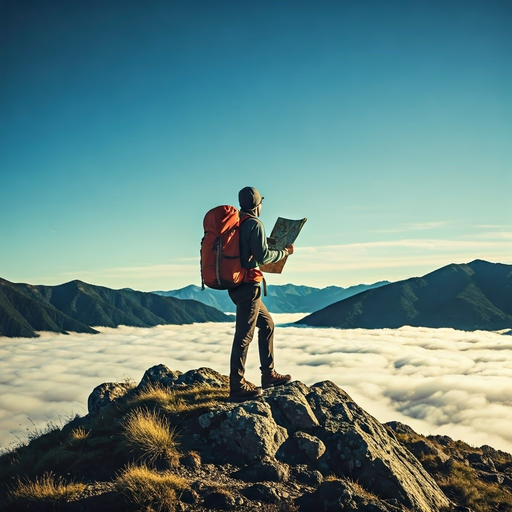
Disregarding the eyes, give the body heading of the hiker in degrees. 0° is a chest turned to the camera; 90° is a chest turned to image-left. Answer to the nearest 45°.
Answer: approximately 270°

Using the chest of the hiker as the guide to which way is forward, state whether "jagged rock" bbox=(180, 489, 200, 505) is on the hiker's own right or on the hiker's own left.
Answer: on the hiker's own right

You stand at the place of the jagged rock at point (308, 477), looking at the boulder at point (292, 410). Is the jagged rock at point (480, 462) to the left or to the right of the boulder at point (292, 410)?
right
